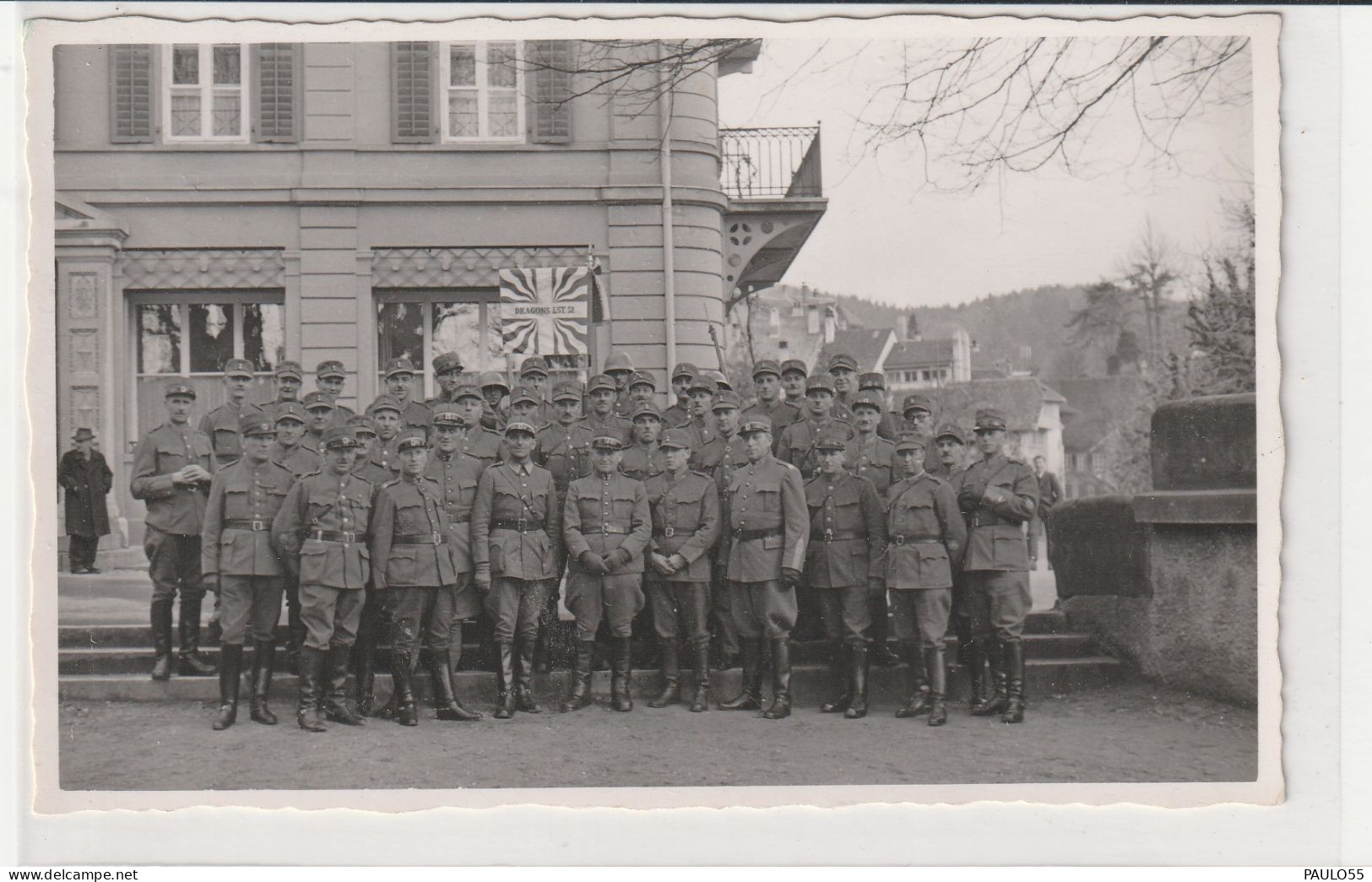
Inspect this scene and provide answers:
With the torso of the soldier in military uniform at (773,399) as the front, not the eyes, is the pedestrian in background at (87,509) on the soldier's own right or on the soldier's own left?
on the soldier's own right

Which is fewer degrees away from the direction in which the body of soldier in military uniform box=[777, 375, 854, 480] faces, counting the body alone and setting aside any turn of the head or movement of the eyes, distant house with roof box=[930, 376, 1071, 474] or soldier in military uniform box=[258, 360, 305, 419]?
the soldier in military uniform

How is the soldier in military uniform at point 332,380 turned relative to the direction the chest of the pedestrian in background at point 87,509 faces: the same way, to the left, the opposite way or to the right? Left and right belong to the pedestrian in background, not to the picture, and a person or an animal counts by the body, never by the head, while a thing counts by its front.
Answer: the same way

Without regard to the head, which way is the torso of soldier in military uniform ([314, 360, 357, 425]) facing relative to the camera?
toward the camera

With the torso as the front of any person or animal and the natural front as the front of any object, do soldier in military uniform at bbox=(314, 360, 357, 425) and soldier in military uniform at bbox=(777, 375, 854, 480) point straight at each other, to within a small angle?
no

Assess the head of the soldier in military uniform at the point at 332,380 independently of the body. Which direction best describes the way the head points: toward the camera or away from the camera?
toward the camera

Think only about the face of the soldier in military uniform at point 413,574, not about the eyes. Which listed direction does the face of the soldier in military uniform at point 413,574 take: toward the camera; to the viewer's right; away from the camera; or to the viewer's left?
toward the camera

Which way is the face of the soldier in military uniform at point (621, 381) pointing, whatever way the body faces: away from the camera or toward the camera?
toward the camera

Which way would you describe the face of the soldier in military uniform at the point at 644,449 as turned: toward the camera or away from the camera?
toward the camera

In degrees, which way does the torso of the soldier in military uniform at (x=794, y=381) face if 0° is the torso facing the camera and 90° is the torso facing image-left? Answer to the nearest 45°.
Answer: approximately 0°

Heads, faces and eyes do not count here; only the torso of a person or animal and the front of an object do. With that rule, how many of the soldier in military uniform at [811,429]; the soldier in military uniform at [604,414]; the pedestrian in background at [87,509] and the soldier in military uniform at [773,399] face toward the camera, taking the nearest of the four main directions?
4

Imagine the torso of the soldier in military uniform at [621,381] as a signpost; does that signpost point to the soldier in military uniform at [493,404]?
no

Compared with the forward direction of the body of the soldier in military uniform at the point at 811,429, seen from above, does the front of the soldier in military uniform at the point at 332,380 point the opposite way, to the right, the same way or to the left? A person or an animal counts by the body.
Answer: the same way

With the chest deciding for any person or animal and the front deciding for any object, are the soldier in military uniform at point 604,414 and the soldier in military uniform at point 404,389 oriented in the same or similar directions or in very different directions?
same or similar directions

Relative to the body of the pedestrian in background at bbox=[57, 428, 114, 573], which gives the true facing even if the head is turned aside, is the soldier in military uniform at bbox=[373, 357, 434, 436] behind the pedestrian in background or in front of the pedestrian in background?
in front

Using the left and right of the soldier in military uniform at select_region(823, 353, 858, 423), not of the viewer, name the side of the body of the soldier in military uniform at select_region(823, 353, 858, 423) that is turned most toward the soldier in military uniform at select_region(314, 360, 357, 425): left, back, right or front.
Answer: right

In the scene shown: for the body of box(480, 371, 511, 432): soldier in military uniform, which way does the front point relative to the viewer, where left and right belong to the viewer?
facing the viewer

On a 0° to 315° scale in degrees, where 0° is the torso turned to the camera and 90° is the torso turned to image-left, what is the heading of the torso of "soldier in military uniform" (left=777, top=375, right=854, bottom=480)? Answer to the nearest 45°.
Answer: approximately 0°
